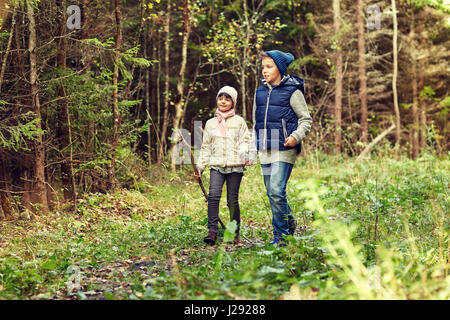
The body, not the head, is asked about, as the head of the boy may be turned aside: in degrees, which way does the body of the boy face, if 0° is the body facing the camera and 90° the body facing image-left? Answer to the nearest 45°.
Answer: approximately 45°

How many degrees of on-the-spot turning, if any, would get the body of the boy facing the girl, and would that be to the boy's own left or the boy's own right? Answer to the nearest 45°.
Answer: approximately 90° to the boy's own right
